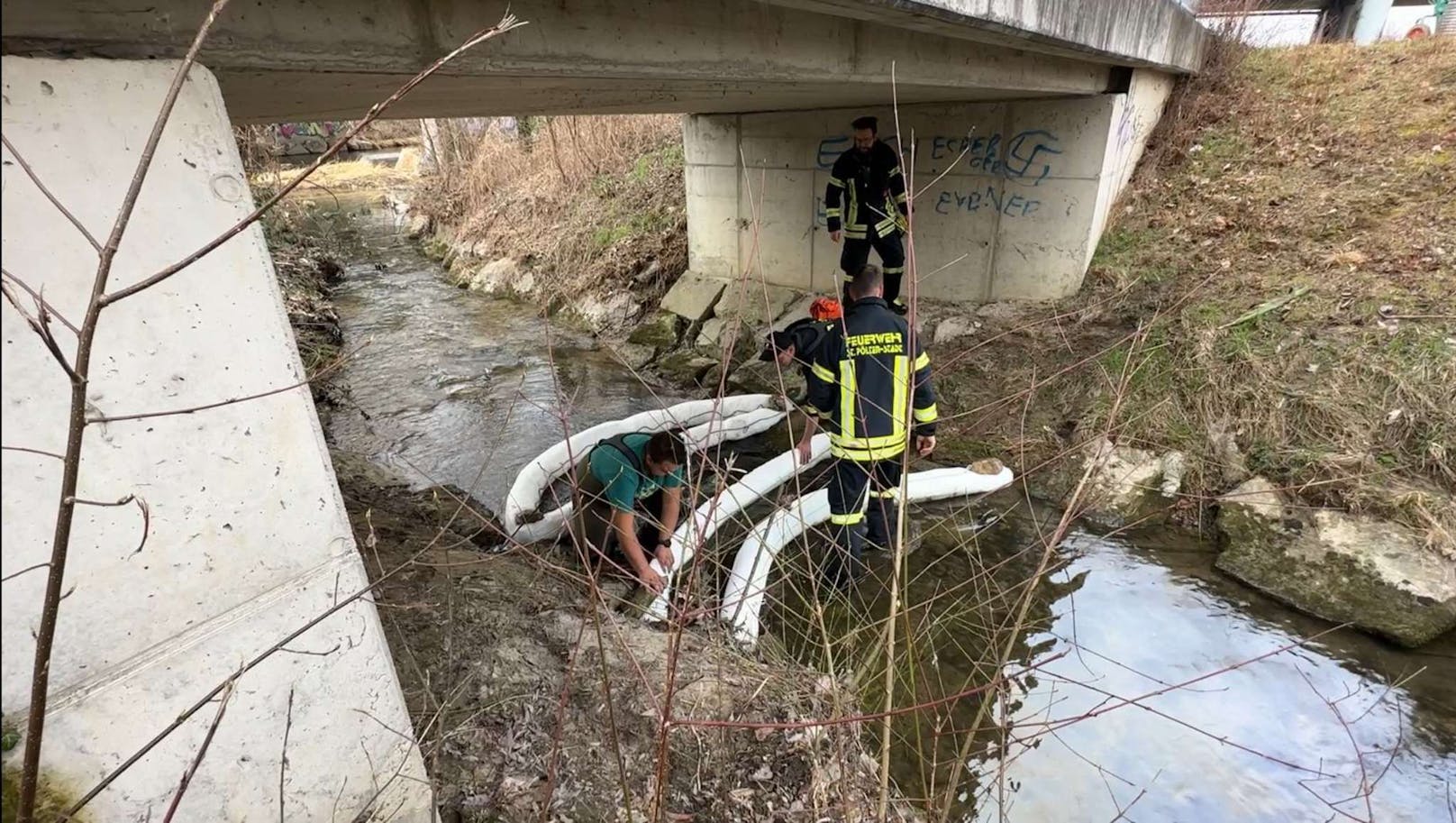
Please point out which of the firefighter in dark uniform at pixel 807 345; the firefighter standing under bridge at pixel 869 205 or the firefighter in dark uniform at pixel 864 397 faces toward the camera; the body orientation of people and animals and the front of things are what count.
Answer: the firefighter standing under bridge

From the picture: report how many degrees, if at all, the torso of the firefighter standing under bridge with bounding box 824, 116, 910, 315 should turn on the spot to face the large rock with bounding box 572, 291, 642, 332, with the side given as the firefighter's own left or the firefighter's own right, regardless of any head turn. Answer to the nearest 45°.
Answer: approximately 135° to the firefighter's own right

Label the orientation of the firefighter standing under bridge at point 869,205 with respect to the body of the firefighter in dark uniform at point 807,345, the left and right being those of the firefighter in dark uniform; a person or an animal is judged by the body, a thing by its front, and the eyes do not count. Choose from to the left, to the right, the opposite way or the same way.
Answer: to the left

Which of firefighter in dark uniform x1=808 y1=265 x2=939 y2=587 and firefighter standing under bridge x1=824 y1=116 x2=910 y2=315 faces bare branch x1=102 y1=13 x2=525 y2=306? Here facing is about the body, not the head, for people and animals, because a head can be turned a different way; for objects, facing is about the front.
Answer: the firefighter standing under bridge

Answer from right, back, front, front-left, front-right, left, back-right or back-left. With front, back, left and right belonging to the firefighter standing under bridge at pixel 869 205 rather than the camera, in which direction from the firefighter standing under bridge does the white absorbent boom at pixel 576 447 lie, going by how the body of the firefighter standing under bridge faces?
front-right

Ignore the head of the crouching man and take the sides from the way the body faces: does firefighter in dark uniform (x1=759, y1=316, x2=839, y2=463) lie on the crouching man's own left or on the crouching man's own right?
on the crouching man's own left

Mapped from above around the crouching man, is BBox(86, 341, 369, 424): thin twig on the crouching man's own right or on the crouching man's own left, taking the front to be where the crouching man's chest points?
on the crouching man's own right

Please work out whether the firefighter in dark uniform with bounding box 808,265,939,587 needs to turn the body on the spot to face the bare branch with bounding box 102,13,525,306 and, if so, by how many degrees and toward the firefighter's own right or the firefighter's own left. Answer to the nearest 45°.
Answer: approximately 180°

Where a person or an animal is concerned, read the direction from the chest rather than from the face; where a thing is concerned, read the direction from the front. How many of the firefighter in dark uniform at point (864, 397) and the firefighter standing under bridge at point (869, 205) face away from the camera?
1

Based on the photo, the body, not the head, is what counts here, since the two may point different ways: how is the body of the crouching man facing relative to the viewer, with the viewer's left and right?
facing the viewer and to the right of the viewer

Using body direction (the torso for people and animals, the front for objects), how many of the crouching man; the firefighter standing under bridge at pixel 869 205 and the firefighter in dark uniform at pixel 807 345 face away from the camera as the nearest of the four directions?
0

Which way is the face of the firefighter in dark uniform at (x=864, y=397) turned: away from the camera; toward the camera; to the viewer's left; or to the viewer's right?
away from the camera

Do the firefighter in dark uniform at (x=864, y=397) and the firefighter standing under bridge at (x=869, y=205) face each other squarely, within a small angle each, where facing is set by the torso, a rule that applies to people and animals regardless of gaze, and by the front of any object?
yes

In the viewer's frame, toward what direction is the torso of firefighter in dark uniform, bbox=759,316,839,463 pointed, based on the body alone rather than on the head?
to the viewer's left

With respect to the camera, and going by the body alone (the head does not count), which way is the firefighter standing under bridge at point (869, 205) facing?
toward the camera

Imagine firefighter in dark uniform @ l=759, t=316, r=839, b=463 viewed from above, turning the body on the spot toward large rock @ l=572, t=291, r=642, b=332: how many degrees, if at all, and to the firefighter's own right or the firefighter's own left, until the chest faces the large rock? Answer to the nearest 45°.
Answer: approximately 45° to the firefighter's own right

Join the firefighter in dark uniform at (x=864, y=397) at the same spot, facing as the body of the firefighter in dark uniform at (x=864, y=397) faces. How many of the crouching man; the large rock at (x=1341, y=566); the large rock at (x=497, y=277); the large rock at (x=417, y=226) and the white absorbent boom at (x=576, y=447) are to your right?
1

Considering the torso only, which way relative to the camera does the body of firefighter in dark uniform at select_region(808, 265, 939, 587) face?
away from the camera

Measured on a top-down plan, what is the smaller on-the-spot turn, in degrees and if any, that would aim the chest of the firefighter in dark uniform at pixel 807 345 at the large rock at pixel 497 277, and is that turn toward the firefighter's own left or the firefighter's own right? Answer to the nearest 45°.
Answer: approximately 45° to the firefighter's own right

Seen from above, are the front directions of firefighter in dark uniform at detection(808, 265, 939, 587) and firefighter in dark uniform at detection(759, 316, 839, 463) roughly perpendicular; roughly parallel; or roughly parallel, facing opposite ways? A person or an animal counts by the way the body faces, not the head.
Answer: roughly perpendicular
